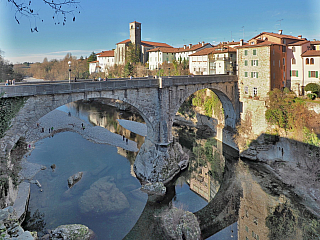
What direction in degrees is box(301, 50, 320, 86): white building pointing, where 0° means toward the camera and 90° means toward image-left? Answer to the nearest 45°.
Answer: approximately 0°

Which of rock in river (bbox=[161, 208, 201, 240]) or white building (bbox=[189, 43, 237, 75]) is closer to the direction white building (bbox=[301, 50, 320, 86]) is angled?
the rock in river

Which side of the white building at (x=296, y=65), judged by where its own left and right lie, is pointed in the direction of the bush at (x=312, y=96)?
front

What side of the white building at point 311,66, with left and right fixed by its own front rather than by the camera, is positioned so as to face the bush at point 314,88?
front

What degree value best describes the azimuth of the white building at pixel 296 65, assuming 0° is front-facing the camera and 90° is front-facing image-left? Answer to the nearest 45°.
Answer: approximately 0°

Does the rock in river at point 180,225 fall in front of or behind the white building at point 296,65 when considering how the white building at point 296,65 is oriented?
in front

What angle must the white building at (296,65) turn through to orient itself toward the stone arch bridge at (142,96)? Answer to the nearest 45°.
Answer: approximately 45° to its right

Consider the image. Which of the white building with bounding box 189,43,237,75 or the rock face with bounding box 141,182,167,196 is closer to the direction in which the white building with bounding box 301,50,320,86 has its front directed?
the rock face

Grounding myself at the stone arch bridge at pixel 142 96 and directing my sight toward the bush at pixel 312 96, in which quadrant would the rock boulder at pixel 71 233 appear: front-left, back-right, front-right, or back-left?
back-right

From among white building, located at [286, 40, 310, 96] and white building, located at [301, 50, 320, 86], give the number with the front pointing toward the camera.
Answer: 2
